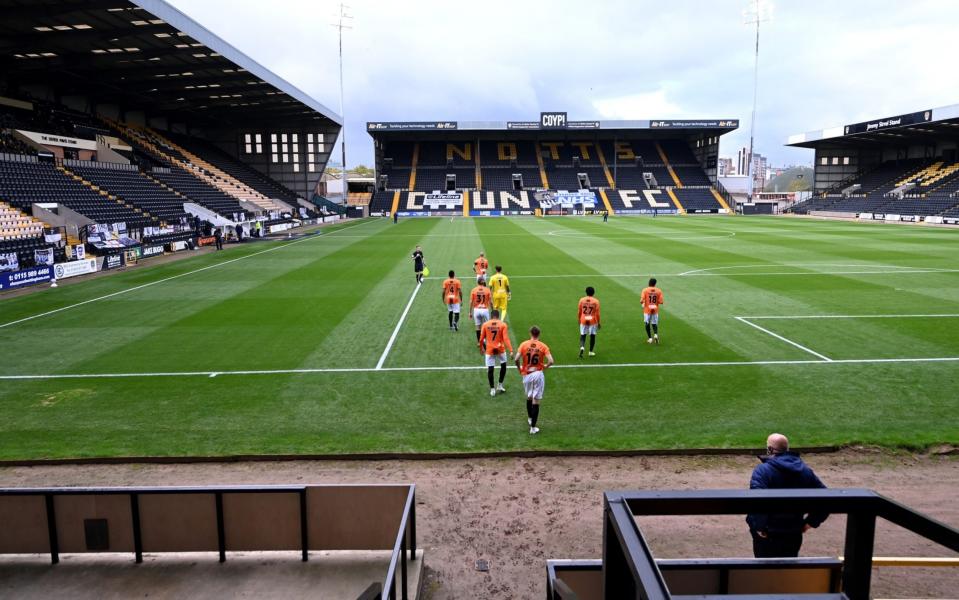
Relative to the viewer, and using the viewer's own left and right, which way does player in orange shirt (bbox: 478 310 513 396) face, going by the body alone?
facing away from the viewer

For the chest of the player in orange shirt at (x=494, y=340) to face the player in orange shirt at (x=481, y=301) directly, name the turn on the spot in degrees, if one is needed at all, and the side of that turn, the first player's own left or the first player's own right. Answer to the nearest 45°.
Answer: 0° — they already face them

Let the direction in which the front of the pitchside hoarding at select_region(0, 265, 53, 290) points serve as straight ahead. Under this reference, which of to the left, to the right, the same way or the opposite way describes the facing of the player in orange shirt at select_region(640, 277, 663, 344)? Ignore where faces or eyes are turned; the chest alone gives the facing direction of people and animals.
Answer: to the left

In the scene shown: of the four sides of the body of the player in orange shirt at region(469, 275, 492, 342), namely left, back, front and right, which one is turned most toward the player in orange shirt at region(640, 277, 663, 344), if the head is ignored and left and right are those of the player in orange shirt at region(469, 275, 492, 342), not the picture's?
right

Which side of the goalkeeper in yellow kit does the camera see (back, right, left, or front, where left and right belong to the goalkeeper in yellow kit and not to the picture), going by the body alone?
back

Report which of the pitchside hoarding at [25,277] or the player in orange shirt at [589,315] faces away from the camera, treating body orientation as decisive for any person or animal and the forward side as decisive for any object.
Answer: the player in orange shirt

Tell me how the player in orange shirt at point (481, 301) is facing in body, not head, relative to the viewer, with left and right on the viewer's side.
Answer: facing away from the viewer

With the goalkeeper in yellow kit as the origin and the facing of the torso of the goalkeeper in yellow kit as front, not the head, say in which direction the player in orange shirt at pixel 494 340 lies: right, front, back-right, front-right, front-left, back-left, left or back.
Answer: back

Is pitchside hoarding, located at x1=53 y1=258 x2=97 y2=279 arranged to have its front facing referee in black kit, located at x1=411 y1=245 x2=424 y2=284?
yes

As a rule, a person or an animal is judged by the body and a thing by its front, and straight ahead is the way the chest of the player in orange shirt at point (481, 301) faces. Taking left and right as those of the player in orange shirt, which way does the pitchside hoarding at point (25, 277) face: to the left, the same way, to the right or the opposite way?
to the right

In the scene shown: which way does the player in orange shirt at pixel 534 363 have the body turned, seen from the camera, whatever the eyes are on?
away from the camera

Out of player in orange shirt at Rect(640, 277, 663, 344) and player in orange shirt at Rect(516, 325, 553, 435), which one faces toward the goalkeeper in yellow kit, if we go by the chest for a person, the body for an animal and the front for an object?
player in orange shirt at Rect(516, 325, 553, 435)

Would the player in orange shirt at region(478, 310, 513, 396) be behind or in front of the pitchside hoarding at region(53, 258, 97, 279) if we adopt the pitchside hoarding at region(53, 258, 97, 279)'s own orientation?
in front

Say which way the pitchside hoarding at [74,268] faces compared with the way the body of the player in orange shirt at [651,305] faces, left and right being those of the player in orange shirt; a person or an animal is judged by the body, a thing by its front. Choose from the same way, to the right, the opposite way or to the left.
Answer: to the right

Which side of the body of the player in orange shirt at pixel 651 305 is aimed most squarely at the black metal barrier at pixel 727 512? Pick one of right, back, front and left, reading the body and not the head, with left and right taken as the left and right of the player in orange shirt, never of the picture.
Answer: back

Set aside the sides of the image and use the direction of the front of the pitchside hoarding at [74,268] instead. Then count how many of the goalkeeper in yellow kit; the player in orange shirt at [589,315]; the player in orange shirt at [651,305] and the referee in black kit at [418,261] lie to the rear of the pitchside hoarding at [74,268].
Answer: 0

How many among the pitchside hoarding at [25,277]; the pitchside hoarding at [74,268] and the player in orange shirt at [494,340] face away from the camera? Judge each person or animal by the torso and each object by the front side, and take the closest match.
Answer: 1

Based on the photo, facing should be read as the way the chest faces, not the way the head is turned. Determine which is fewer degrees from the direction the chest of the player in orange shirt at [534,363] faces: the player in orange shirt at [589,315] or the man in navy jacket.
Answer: the player in orange shirt

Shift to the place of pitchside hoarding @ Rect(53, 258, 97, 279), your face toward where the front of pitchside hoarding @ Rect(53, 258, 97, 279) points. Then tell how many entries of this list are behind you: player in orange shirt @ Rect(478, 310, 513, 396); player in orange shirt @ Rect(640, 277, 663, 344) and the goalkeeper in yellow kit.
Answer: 0
